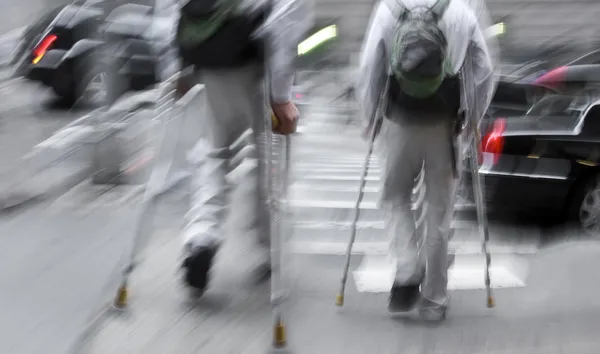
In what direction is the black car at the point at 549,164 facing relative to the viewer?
to the viewer's right

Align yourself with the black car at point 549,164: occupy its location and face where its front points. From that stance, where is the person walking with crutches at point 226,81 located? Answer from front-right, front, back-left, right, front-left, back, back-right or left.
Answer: back-right

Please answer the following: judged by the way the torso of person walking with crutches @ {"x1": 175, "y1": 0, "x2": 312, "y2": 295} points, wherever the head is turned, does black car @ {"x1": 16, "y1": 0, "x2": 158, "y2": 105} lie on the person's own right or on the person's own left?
on the person's own left

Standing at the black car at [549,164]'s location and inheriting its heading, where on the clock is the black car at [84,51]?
the black car at [84,51] is roughly at 7 o'clock from the black car at [549,164].

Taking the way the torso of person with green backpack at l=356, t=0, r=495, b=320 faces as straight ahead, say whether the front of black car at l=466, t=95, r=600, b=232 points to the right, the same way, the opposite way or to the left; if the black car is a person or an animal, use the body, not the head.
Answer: to the right

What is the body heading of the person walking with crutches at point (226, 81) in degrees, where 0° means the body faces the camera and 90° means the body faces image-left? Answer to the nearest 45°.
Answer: approximately 225°

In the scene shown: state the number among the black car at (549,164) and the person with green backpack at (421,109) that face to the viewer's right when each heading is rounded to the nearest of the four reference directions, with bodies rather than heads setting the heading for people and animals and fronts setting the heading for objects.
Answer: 1

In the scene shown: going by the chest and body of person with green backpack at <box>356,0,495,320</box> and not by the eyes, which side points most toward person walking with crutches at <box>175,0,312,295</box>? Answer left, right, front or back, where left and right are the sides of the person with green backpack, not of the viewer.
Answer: left

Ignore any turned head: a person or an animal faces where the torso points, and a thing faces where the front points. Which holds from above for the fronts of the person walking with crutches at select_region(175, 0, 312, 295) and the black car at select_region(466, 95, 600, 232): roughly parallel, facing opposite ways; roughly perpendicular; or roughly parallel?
roughly perpendicular

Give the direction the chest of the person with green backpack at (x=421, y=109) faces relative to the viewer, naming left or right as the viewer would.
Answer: facing away from the viewer

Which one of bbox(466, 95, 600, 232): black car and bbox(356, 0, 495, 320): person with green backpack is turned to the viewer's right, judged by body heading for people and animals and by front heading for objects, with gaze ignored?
the black car
